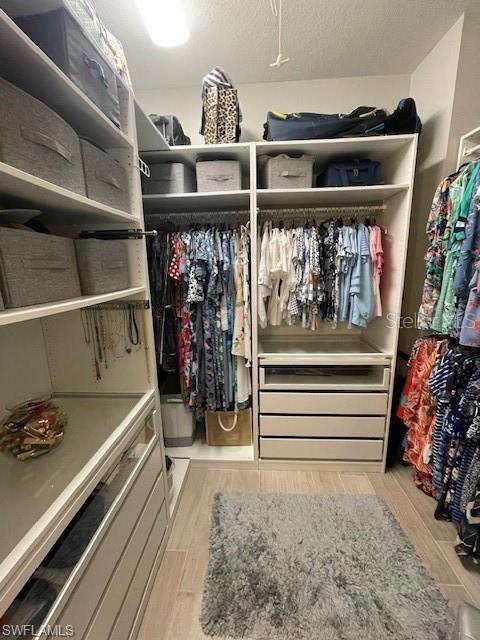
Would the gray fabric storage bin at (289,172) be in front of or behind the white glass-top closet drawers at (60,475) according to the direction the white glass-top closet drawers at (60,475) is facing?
in front

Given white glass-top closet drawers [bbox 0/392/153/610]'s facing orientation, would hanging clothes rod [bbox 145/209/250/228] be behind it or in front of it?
in front

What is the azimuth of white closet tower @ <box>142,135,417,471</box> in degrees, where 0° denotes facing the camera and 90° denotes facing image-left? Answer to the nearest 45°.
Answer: approximately 0°

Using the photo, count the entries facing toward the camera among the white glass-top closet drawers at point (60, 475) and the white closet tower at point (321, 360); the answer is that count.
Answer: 1

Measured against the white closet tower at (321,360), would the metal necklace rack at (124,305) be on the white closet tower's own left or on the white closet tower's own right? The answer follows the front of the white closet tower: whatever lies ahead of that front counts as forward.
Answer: on the white closet tower's own right

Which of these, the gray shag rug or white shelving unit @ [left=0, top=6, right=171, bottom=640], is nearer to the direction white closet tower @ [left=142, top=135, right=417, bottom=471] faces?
the gray shag rug

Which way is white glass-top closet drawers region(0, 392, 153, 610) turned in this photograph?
to the viewer's right

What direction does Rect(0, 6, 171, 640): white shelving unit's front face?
to the viewer's right

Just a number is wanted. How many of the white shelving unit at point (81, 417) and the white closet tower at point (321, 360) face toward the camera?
1
